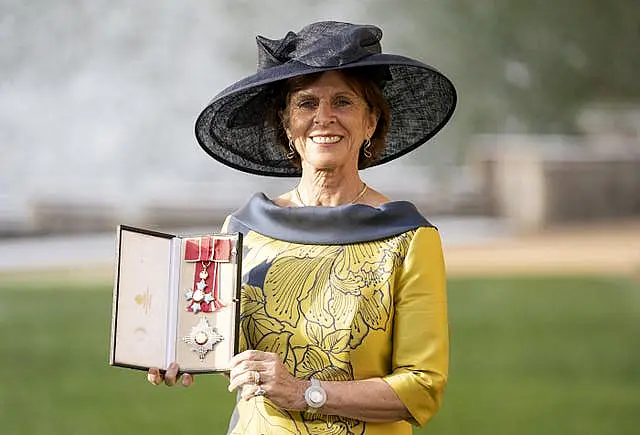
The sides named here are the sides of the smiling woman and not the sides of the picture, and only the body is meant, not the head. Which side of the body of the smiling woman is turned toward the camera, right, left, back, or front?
front

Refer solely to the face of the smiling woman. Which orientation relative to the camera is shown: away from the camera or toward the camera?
toward the camera
